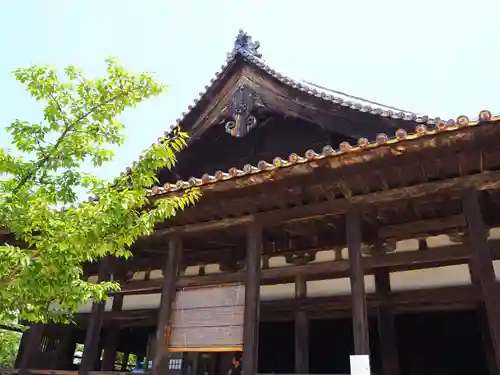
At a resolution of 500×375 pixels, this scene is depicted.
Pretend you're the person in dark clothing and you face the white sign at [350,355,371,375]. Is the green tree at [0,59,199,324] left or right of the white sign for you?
right

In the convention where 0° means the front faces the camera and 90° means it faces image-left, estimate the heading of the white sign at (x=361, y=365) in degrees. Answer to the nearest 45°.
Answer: approximately 0°

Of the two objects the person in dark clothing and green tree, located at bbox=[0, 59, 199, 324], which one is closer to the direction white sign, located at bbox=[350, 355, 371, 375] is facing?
the green tree

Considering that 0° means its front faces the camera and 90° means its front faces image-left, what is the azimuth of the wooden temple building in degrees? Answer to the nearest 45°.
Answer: approximately 45°
